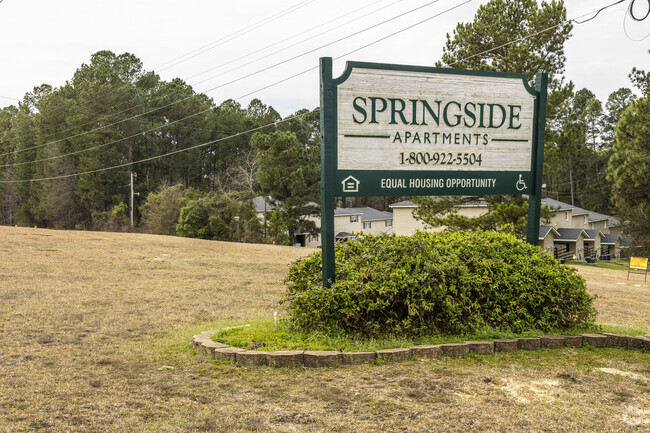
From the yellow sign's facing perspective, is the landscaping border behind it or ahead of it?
ahead

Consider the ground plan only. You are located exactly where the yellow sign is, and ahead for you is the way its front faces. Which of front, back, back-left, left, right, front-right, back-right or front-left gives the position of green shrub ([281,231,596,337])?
front

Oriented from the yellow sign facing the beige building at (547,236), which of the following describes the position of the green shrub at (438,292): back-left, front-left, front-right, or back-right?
back-left

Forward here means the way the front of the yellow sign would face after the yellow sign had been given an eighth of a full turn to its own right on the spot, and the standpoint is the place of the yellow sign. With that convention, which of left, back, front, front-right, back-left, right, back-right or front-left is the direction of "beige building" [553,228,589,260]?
back-right

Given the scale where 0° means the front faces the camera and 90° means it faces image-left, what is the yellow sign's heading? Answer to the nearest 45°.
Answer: approximately 0°

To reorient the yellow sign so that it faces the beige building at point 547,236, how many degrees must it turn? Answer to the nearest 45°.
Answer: approximately 180°
